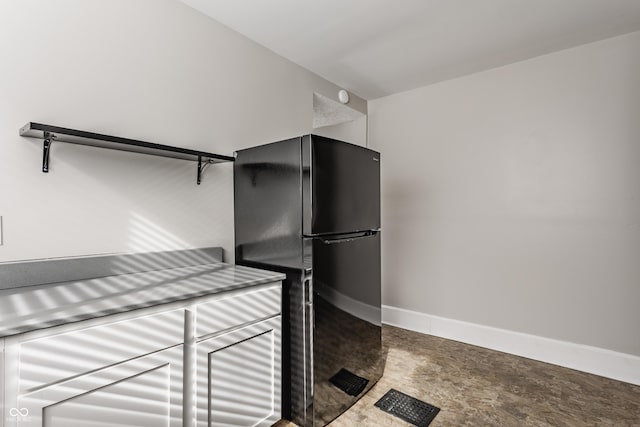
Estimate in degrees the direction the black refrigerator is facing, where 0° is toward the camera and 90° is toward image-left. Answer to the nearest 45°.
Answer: approximately 315°

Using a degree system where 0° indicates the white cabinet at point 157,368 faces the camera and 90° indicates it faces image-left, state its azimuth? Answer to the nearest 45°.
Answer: approximately 315°

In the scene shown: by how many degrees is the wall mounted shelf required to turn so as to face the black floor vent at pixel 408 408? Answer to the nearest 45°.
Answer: approximately 45° to its left

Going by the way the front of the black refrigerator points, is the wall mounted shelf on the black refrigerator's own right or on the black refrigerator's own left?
on the black refrigerator's own right

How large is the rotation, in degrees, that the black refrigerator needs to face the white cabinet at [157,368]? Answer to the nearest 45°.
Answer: approximately 90° to its right

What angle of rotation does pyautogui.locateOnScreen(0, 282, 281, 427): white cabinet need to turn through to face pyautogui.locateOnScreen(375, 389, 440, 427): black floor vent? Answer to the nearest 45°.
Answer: approximately 45° to its left

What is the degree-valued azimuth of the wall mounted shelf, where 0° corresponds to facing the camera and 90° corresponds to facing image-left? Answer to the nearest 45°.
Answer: approximately 315°
